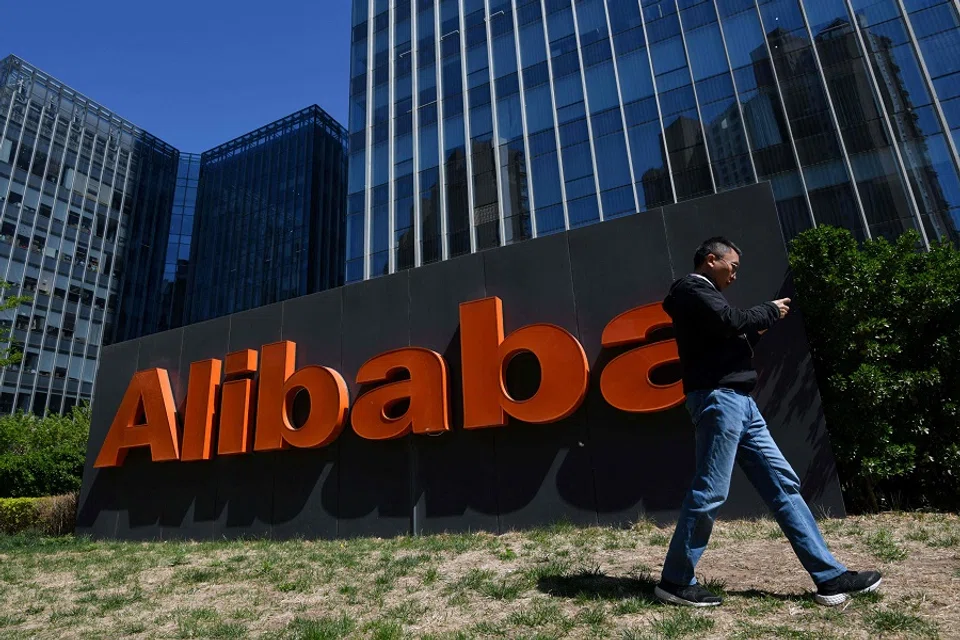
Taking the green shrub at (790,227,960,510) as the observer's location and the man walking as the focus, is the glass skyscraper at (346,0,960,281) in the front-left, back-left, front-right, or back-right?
back-right

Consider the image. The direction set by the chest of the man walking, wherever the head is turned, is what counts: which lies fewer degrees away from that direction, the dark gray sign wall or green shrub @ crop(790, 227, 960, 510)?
the green shrub

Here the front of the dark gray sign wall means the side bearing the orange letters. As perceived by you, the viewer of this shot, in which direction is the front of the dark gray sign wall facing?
facing the viewer and to the left of the viewer

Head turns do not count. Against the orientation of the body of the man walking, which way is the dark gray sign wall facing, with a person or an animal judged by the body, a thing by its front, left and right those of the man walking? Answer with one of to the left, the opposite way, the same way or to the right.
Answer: to the right

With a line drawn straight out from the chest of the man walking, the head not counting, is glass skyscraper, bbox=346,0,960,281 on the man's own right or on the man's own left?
on the man's own left

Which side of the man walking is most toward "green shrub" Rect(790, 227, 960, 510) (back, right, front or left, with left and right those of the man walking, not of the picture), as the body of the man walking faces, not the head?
left

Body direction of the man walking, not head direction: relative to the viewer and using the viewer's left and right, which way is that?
facing to the right of the viewer

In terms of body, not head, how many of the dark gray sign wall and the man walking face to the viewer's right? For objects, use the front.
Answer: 1

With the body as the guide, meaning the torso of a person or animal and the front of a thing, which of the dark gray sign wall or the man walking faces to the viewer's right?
the man walking

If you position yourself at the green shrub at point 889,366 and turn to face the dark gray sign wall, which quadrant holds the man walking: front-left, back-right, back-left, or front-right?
front-left

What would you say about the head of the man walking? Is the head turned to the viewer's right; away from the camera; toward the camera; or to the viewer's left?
to the viewer's right
